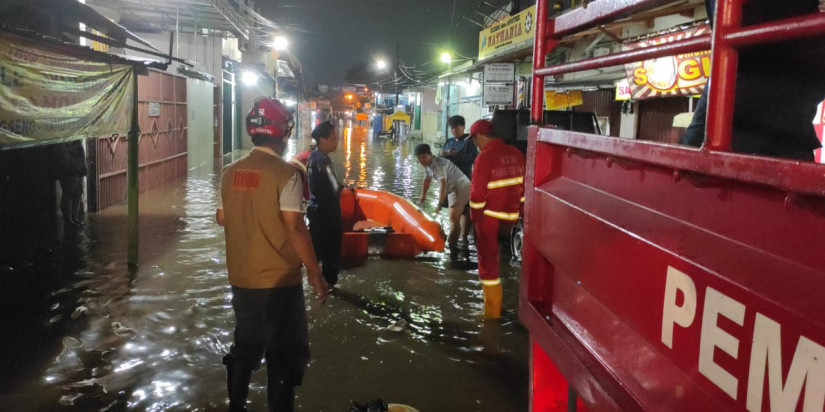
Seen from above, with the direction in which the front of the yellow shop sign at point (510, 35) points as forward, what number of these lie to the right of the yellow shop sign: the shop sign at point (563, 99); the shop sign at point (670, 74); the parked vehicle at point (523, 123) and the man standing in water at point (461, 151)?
0

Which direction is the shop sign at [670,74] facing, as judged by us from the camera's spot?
facing the viewer and to the left of the viewer

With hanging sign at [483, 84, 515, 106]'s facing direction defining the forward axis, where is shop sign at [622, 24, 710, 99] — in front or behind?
in front

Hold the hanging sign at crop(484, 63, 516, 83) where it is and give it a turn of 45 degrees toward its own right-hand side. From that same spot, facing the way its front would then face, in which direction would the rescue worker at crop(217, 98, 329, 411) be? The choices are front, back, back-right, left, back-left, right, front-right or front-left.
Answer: front-left

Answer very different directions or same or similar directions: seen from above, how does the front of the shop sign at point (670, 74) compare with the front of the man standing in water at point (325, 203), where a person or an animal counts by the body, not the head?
very different directions

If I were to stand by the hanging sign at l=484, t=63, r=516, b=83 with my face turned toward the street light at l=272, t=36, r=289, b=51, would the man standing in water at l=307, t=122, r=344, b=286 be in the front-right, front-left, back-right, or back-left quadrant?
back-left

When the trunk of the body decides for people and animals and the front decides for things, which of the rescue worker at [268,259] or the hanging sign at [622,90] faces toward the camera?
the hanging sign

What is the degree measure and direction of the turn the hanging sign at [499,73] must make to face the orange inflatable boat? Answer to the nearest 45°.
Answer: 0° — it already faces it

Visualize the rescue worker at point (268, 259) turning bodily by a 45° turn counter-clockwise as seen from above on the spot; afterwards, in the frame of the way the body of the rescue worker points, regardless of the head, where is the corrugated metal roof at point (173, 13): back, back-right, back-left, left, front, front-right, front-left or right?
front

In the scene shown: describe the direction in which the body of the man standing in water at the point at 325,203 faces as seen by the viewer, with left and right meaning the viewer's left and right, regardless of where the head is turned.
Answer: facing to the right of the viewer

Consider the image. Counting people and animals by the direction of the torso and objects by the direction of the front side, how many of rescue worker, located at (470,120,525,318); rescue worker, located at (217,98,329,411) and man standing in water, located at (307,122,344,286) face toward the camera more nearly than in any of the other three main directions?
0

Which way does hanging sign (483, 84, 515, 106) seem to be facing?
toward the camera

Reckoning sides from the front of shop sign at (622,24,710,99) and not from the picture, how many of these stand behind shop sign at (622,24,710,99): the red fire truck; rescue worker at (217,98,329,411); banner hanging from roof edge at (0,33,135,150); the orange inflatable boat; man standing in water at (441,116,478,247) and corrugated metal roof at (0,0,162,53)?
0

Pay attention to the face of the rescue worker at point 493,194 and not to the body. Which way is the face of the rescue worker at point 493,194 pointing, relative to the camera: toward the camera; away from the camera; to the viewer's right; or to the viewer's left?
to the viewer's left

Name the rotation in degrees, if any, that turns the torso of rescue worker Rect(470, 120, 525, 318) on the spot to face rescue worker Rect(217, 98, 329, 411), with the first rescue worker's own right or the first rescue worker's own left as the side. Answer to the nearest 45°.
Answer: approximately 90° to the first rescue worker's own left
